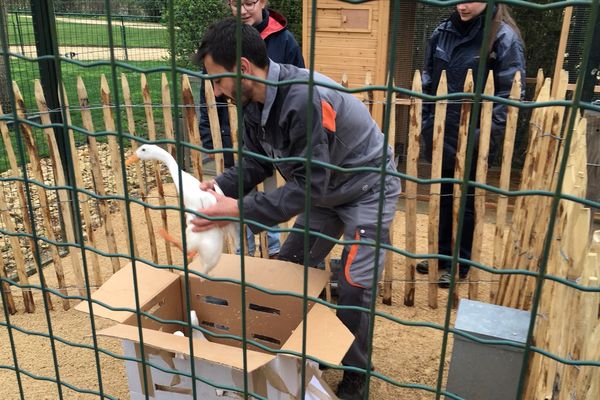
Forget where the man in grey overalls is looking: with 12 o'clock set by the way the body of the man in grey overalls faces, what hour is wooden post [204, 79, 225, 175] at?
The wooden post is roughly at 2 o'clock from the man in grey overalls.

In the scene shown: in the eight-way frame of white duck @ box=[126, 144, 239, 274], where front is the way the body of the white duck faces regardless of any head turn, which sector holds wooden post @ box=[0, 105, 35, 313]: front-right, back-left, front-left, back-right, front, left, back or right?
front-right

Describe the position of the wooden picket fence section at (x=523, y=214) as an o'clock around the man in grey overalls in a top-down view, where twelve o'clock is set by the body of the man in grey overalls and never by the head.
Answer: The wooden picket fence section is roughly at 5 o'clock from the man in grey overalls.

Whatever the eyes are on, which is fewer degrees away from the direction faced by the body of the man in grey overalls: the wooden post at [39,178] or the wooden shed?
the wooden post

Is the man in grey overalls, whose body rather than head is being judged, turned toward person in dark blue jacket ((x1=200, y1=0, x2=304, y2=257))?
no

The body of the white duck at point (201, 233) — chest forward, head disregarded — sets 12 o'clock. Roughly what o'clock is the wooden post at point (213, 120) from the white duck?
The wooden post is roughly at 3 o'clock from the white duck.

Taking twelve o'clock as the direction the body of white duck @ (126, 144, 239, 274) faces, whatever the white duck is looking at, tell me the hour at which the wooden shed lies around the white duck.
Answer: The wooden shed is roughly at 4 o'clock from the white duck.

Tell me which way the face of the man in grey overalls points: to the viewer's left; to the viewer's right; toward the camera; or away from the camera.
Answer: to the viewer's left

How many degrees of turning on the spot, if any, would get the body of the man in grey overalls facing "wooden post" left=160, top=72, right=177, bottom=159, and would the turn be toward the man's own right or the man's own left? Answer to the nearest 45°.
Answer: approximately 45° to the man's own right

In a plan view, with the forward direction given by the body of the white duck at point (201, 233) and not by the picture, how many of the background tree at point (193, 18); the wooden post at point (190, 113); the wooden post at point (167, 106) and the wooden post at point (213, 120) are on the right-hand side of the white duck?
4

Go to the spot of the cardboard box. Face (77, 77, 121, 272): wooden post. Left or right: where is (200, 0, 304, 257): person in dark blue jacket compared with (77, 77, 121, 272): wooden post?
right

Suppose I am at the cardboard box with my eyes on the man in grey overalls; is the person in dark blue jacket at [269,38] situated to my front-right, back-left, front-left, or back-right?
front-left

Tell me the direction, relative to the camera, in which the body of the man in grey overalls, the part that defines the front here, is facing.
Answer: to the viewer's left

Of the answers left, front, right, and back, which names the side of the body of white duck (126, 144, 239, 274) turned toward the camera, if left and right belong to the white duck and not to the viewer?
left

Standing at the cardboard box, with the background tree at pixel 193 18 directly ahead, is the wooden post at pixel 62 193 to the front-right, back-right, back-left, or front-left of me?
front-left

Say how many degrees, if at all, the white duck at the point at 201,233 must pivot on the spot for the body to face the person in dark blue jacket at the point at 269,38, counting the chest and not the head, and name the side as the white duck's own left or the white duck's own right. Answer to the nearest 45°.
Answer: approximately 90° to the white duck's own right
